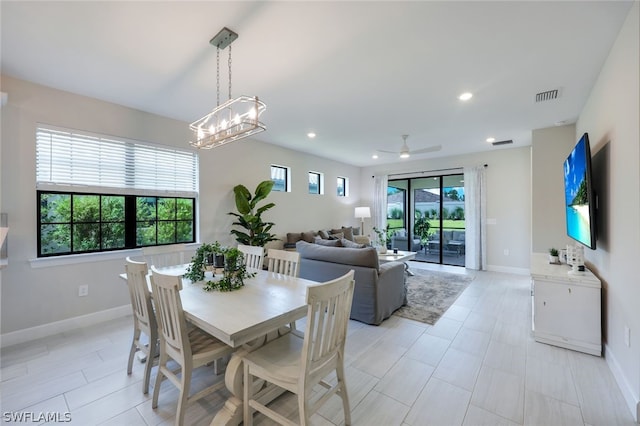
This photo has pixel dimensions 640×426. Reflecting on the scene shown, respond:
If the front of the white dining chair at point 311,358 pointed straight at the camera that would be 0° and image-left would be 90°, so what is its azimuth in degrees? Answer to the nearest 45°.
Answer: approximately 135°

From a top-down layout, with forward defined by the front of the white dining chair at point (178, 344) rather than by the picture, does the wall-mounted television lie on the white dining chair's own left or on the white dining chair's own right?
on the white dining chair's own right

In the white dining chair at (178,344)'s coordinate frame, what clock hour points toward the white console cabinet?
The white console cabinet is roughly at 2 o'clock from the white dining chair.

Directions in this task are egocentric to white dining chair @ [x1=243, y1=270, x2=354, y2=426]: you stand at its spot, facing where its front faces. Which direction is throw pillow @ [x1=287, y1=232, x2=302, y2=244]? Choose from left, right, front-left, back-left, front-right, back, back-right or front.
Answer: front-right

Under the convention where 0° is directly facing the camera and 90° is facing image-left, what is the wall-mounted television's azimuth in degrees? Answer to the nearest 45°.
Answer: approximately 90°

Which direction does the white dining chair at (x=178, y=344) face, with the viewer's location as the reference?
facing away from the viewer and to the right of the viewer

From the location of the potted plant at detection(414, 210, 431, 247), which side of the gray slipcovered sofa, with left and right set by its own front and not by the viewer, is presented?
front

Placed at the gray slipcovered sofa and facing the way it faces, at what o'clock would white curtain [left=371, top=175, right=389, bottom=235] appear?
The white curtain is roughly at 11 o'clock from the gray slipcovered sofa.

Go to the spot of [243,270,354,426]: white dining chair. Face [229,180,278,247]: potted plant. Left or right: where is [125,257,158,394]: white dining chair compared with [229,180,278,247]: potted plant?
left
